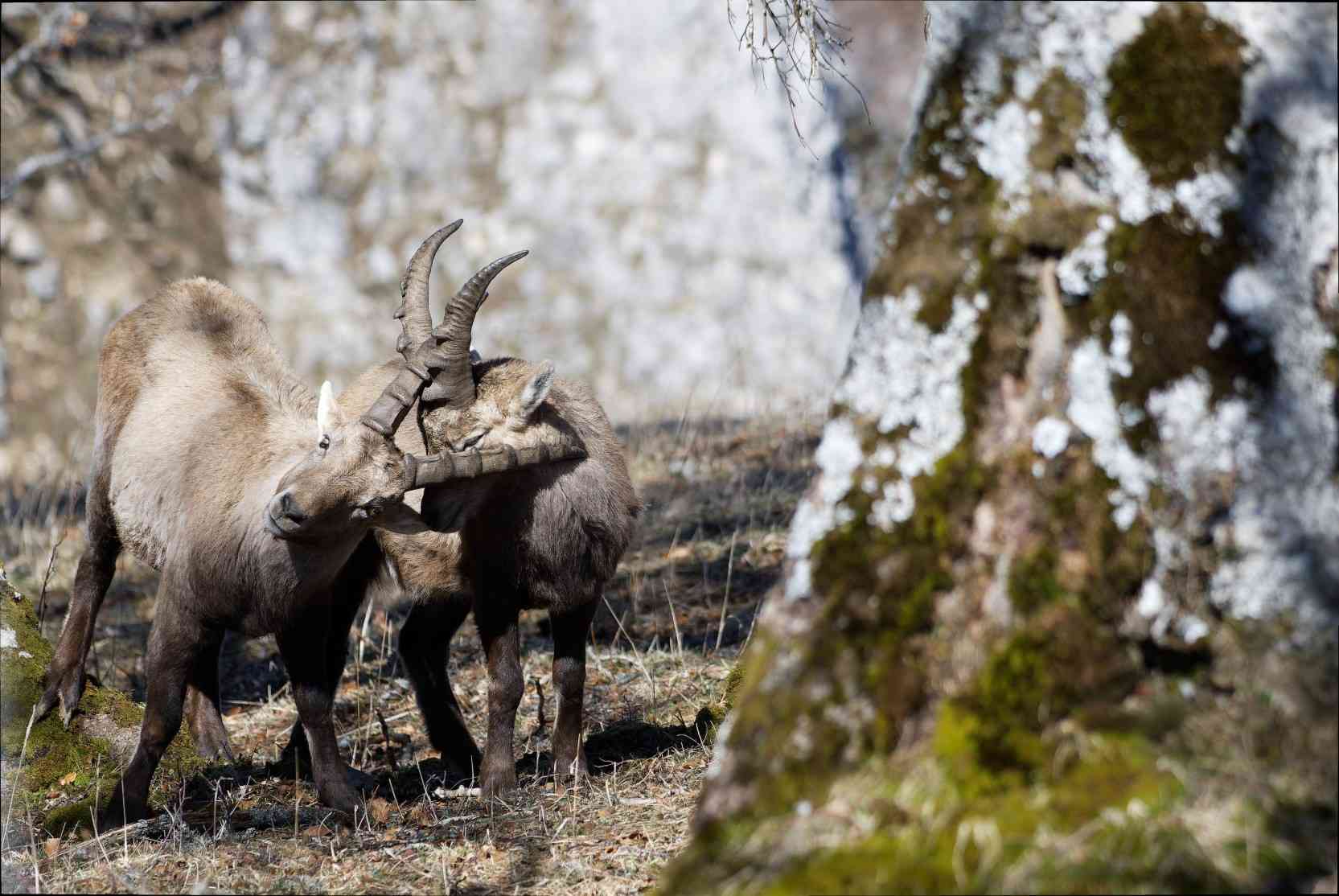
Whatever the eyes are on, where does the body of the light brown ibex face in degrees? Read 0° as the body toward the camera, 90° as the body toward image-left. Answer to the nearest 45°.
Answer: approximately 315°

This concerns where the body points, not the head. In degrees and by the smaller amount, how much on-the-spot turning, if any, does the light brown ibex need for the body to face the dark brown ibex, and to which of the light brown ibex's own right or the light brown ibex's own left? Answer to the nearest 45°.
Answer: approximately 45° to the light brown ibex's own left

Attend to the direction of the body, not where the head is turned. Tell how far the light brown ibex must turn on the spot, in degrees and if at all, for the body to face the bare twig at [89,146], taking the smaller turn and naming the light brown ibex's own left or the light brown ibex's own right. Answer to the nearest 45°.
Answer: approximately 135° to the light brown ibex's own left

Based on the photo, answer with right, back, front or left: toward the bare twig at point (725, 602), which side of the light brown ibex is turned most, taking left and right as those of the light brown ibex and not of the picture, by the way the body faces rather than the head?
left
